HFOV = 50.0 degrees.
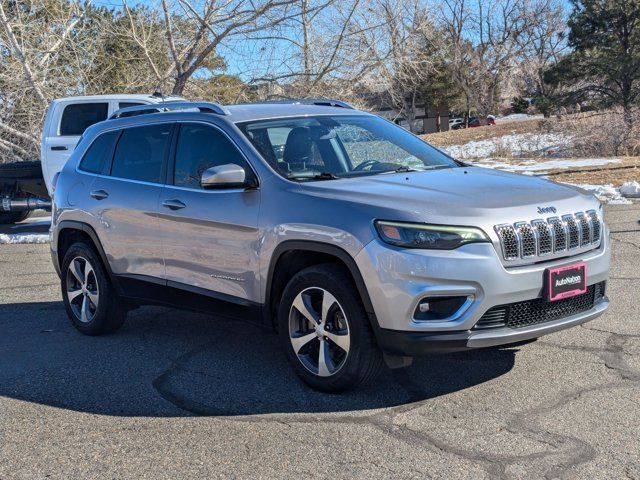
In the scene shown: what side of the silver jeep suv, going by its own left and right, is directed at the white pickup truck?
back

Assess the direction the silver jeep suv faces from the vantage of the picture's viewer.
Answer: facing the viewer and to the right of the viewer
